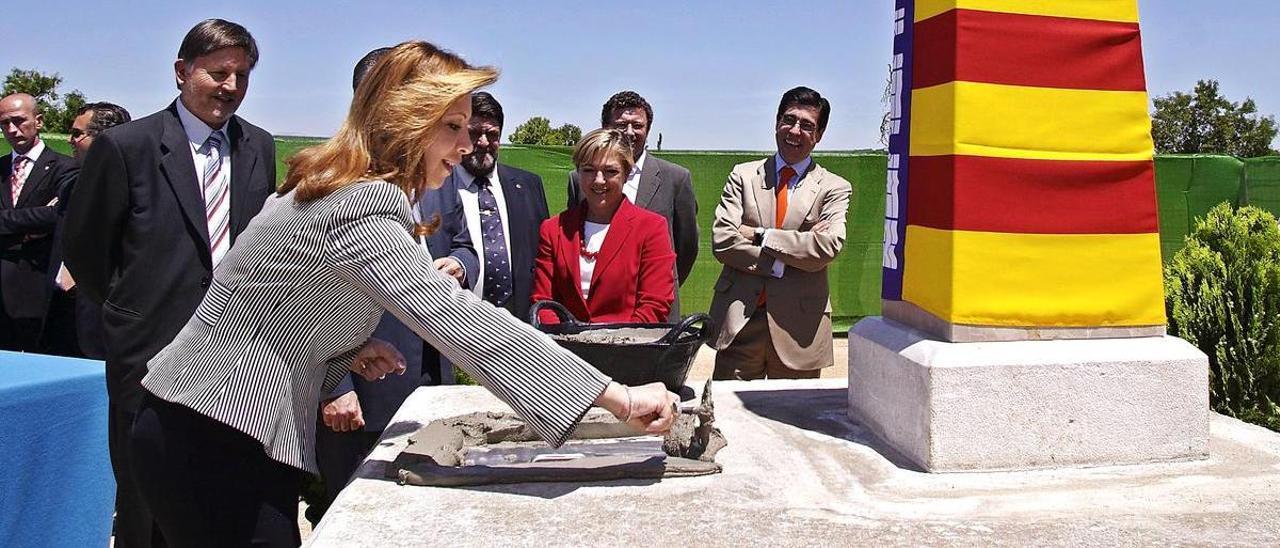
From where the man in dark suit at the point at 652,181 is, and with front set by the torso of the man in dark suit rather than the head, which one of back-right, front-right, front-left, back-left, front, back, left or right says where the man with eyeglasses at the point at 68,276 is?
right

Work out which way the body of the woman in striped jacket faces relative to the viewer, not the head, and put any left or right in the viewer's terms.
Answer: facing to the right of the viewer

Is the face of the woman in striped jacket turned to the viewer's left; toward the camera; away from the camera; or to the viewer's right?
to the viewer's right

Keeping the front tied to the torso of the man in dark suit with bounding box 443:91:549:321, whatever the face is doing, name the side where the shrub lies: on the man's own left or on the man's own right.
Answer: on the man's own left

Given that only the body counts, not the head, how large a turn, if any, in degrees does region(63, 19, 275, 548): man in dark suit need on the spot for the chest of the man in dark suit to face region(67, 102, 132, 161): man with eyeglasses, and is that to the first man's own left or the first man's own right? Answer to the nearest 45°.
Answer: approximately 135° to the first man's own left

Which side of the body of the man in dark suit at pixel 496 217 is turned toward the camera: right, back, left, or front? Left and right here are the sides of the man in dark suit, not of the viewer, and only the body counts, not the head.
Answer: front

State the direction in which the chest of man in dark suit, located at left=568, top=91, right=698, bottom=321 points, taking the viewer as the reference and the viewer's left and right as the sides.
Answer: facing the viewer

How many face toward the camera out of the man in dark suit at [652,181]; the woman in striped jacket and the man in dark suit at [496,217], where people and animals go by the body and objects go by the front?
2

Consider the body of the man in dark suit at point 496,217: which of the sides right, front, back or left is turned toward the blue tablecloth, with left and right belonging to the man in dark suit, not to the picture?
right

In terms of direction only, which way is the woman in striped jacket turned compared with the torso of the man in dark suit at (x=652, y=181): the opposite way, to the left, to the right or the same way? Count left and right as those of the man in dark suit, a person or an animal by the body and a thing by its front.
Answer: to the left

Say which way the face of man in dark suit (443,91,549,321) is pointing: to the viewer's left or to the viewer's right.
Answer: to the viewer's left

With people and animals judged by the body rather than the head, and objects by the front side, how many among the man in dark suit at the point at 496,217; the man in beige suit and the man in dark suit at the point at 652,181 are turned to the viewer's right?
0

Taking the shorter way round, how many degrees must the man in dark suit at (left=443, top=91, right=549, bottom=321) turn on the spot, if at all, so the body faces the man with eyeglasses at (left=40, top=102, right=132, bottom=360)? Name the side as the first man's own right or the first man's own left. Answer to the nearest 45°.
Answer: approximately 135° to the first man's own right
